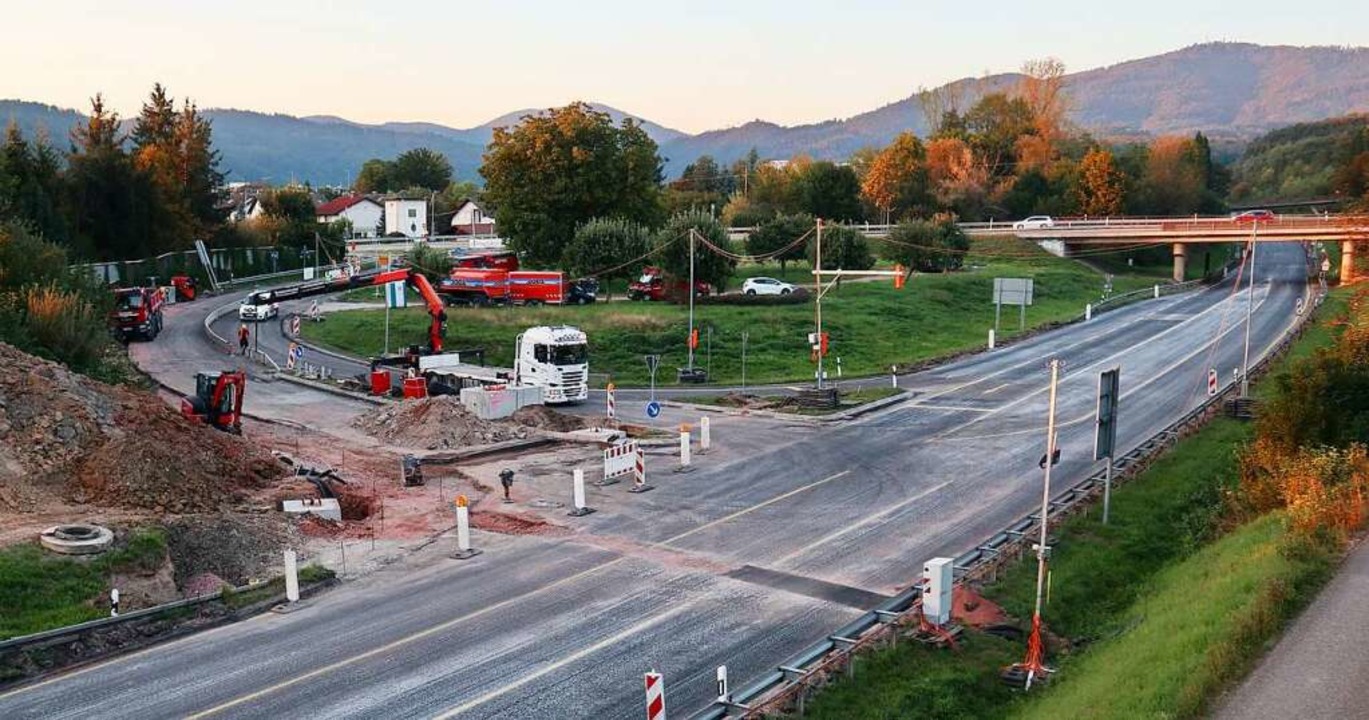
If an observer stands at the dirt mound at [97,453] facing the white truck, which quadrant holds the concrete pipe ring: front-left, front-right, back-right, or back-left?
back-right

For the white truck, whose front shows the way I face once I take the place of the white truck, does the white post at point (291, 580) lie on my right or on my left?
on my right

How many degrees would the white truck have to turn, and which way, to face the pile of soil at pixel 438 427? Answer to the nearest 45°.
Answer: approximately 90° to its right

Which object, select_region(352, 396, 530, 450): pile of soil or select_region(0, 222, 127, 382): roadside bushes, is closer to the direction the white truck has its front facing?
the pile of soil

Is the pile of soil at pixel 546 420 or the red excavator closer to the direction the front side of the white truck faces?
the pile of soil

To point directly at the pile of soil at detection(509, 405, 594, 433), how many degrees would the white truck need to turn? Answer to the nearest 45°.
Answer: approximately 45° to its right

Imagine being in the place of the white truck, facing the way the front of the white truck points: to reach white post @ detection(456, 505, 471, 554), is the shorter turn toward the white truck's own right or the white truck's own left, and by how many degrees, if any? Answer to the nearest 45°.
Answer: approximately 45° to the white truck's own right

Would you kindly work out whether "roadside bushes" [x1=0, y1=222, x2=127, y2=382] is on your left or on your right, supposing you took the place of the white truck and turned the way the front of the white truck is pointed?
on your right

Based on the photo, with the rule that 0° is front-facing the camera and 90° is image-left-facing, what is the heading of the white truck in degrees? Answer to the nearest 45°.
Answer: approximately 315°

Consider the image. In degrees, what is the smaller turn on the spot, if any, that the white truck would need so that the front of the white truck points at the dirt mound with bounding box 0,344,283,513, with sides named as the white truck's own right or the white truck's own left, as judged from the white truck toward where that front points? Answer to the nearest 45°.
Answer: approximately 90° to the white truck's own right

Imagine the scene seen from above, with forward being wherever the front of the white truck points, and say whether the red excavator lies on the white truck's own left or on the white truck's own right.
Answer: on the white truck's own right
